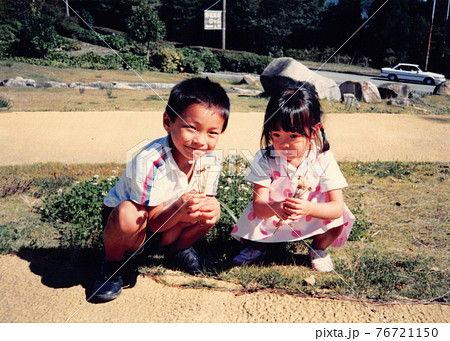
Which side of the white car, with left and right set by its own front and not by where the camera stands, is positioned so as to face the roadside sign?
back

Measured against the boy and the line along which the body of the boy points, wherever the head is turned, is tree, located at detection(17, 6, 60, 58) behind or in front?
behind

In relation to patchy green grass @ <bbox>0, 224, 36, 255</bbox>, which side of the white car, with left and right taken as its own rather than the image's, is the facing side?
right

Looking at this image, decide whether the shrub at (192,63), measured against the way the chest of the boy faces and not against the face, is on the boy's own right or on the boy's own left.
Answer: on the boy's own left

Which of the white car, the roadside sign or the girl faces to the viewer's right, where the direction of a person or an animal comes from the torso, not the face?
the white car

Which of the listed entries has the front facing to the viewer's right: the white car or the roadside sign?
the white car

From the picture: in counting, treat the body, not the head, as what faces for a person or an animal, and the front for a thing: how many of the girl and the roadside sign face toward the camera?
2

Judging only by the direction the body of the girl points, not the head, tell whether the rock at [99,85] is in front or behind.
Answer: behind

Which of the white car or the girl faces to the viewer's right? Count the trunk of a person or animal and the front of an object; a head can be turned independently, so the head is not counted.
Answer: the white car

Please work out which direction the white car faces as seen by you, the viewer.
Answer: facing to the right of the viewer

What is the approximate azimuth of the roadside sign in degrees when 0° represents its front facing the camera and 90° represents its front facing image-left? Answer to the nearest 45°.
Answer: approximately 0°

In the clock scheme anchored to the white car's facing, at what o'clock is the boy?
The boy is roughly at 3 o'clock from the white car.
